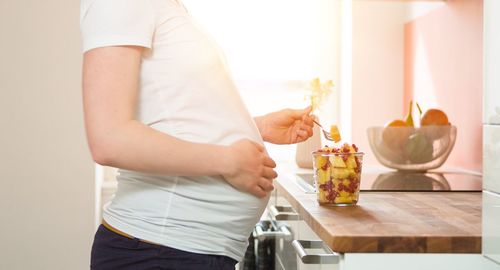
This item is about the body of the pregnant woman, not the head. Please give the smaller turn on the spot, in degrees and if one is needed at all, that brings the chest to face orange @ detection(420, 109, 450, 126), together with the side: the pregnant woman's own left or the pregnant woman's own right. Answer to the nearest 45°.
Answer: approximately 45° to the pregnant woman's own left

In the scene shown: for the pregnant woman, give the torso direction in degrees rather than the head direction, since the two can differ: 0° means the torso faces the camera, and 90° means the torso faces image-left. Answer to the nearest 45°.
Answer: approximately 270°

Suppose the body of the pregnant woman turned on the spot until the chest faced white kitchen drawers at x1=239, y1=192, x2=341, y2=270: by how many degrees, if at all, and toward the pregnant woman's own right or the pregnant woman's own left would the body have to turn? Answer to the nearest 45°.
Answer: approximately 45° to the pregnant woman's own left

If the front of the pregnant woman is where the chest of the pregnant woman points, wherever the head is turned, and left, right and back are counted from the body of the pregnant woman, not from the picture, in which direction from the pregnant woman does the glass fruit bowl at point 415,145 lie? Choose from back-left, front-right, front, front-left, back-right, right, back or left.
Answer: front-left

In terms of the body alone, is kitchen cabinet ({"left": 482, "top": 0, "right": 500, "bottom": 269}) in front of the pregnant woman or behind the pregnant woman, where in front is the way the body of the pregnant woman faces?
in front
